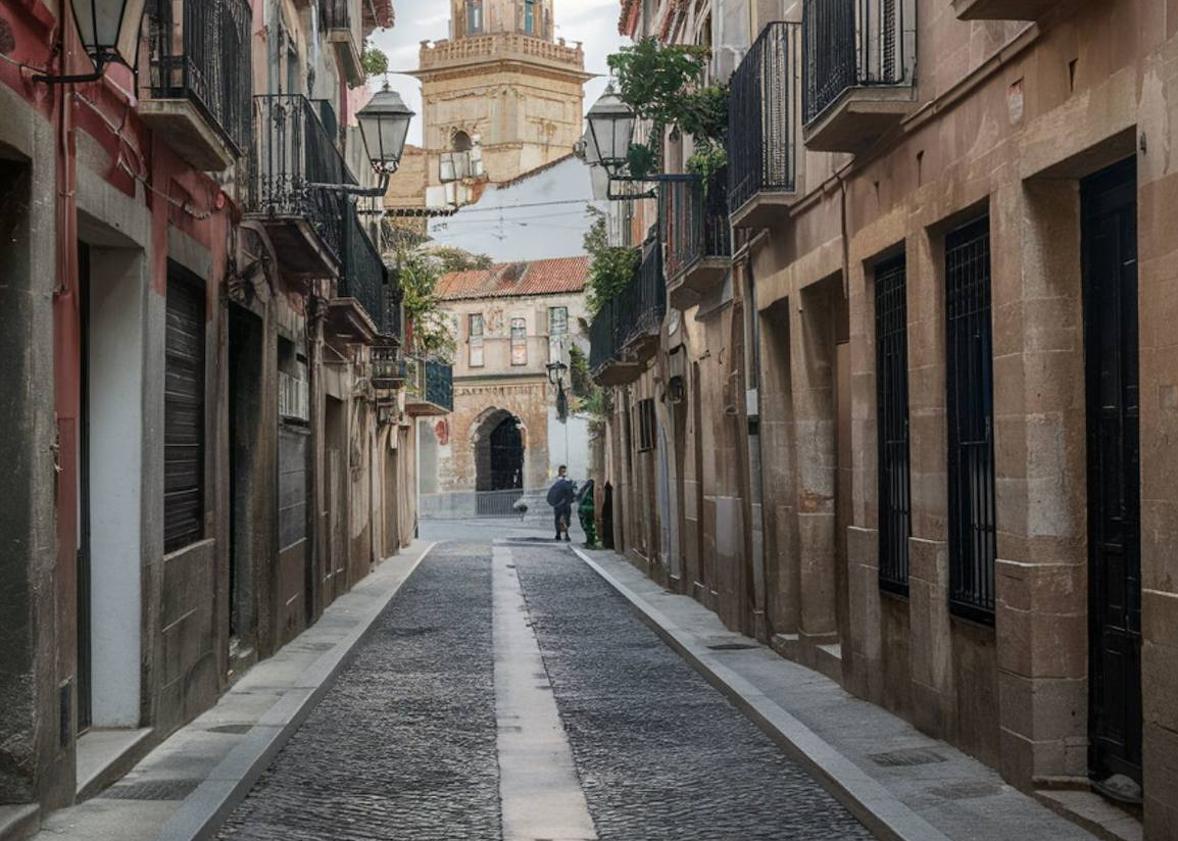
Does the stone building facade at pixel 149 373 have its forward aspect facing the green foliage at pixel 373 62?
no

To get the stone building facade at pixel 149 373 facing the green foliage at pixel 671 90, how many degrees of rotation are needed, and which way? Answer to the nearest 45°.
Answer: approximately 45° to its left

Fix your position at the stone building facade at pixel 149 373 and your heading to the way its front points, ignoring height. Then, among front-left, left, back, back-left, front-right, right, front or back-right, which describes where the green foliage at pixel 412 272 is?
left

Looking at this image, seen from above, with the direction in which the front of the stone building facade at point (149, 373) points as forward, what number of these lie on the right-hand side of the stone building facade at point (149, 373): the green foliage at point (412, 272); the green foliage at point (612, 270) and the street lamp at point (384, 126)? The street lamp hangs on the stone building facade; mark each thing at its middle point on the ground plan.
0

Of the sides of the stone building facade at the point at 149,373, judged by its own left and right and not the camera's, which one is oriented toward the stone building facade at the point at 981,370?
front

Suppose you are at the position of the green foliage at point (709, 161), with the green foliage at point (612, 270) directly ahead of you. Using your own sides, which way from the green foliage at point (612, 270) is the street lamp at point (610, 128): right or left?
left

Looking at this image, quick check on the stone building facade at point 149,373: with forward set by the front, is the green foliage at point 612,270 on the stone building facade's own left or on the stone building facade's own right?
on the stone building facade's own left

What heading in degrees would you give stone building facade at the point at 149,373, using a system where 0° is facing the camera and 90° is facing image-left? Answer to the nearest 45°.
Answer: approximately 270°

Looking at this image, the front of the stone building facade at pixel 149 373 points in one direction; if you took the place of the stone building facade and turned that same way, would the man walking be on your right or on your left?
on your left
